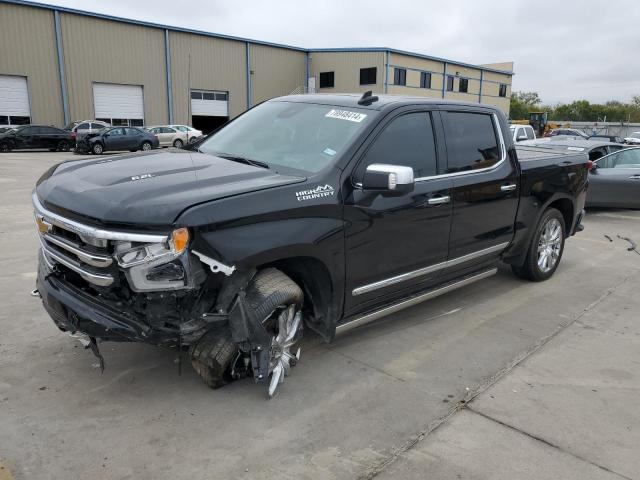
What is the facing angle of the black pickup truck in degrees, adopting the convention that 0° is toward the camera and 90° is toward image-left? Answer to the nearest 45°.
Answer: approximately 45°

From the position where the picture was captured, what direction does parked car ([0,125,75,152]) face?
facing to the left of the viewer

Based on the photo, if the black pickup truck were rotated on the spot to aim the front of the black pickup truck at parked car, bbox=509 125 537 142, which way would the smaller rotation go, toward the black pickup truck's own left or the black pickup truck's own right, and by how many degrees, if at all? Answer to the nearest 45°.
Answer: approximately 180°

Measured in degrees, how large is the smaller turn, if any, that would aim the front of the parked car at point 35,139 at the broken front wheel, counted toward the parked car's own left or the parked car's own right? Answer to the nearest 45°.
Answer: approximately 90° to the parked car's own left

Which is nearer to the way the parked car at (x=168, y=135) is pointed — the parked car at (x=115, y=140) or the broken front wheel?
the parked car

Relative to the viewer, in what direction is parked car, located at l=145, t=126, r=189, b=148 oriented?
to the viewer's left

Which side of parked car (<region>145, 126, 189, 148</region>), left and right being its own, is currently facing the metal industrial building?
right

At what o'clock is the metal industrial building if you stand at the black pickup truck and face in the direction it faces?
The metal industrial building is roughly at 4 o'clock from the black pickup truck.

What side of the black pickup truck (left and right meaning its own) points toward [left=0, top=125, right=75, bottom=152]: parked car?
right

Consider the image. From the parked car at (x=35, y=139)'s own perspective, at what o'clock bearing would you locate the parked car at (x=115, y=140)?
the parked car at (x=115, y=140) is roughly at 7 o'clock from the parked car at (x=35, y=139).

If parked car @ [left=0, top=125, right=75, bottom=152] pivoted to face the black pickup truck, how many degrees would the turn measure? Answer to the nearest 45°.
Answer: approximately 90° to its left
